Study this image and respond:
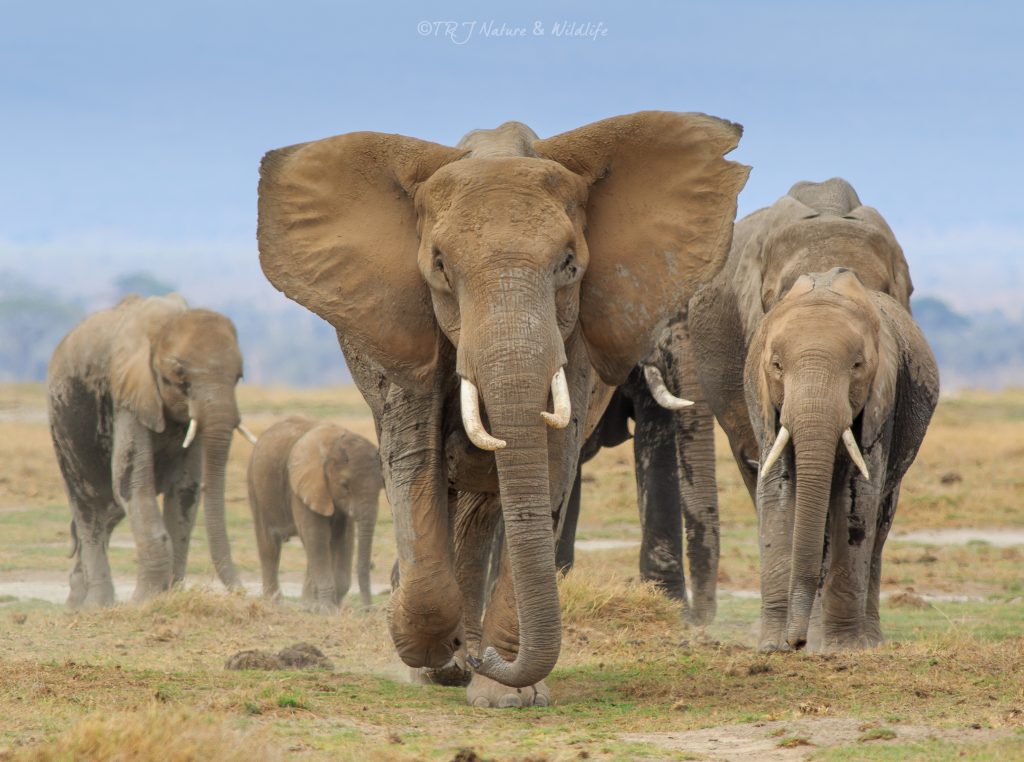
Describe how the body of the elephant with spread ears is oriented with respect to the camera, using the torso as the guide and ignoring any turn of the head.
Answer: toward the camera

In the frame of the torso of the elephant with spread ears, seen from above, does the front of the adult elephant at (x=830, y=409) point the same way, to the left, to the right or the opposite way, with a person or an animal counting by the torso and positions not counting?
the same way

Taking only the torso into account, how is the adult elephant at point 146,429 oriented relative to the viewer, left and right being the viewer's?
facing the viewer and to the right of the viewer

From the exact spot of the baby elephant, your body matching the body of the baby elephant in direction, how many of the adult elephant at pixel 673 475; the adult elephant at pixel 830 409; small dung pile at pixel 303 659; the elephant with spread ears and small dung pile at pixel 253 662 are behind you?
0

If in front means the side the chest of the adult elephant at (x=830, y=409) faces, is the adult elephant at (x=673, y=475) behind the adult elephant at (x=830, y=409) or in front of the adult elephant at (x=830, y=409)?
behind

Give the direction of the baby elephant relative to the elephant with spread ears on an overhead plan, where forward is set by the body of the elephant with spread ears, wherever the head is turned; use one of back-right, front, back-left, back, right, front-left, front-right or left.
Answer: back

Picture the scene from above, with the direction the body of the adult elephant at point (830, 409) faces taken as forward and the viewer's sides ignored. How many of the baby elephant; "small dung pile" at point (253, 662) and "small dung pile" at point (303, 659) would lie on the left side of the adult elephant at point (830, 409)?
0

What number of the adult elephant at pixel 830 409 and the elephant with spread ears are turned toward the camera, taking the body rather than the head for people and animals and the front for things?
2

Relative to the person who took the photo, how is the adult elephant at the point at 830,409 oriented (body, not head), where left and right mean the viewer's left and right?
facing the viewer

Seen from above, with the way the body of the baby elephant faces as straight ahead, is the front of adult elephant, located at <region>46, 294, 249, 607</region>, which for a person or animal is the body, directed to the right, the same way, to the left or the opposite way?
the same way

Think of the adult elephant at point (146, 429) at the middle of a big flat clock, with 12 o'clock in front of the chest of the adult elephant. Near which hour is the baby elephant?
The baby elephant is roughly at 10 o'clock from the adult elephant.

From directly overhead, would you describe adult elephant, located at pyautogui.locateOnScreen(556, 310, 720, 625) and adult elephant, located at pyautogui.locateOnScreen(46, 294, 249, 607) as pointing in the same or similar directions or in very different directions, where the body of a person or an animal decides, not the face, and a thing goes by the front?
same or similar directions
